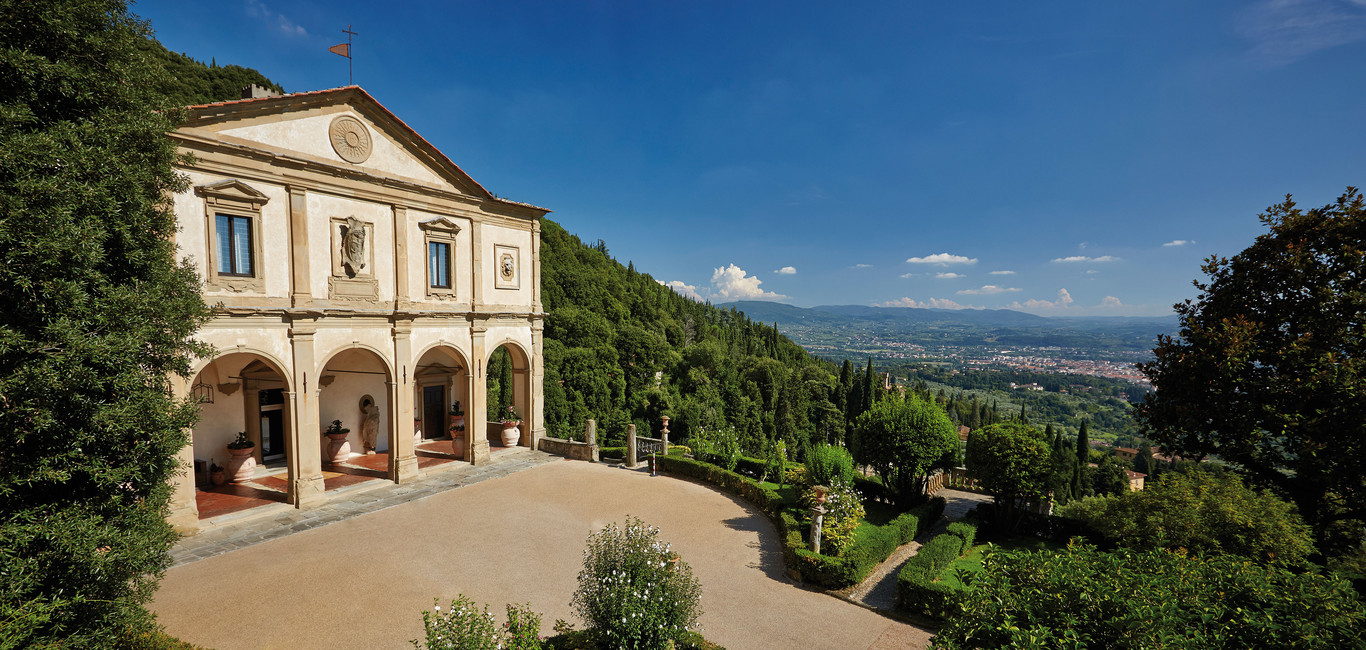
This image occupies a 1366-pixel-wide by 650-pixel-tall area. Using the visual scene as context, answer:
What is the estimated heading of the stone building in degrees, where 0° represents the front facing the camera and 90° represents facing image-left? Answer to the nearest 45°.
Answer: approximately 315°

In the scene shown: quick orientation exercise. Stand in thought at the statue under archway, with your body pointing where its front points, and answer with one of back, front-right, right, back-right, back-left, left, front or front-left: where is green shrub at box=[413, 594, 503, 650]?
front-right

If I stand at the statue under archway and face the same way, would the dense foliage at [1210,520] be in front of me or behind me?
in front

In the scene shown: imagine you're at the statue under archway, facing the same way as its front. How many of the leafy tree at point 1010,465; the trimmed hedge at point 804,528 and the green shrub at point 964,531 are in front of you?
3

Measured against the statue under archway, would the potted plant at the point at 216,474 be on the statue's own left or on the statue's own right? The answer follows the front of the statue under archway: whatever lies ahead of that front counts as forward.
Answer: on the statue's own right

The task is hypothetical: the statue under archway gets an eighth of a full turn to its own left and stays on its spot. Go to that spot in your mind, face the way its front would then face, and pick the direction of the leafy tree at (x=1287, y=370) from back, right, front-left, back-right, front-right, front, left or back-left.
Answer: front-right

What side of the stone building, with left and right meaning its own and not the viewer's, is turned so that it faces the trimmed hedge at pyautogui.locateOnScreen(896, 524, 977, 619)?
front

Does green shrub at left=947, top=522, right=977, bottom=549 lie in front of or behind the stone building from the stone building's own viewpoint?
in front

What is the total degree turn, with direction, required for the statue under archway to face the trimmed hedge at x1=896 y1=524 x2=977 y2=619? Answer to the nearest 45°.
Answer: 0° — it already faces it

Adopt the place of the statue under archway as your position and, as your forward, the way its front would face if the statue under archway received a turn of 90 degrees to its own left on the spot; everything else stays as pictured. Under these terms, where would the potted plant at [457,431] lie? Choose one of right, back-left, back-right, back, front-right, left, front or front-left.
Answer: front-right

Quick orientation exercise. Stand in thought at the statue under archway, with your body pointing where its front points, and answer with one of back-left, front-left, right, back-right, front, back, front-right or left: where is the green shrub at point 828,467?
front

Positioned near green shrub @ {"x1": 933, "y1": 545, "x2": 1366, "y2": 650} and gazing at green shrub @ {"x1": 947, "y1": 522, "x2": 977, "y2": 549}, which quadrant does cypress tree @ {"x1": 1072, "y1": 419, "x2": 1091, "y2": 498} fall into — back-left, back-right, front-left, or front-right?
front-right

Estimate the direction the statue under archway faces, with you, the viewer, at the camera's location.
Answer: facing the viewer and to the right of the viewer

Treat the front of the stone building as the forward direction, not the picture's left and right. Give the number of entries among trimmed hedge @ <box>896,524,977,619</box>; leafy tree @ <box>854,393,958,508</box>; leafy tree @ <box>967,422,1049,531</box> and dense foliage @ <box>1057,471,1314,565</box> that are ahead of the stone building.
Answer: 4

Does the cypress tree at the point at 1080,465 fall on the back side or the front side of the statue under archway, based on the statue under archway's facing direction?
on the front side
